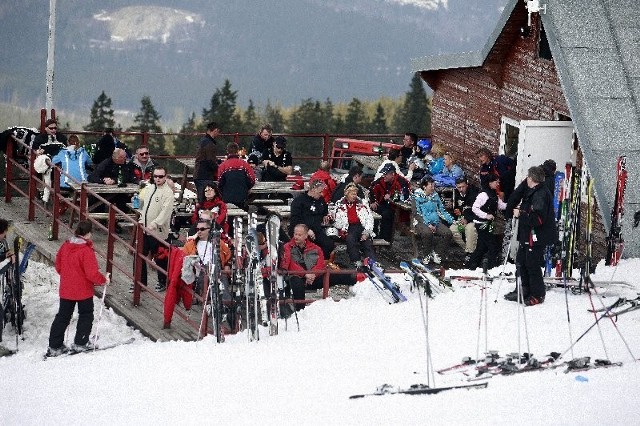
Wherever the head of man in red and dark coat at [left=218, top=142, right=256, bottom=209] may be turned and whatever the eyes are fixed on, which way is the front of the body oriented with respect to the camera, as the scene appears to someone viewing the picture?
away from the camera

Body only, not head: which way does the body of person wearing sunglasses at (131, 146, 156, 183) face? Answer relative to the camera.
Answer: toward the camera

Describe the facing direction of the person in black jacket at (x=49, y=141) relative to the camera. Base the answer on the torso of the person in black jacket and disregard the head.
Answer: toward the camera

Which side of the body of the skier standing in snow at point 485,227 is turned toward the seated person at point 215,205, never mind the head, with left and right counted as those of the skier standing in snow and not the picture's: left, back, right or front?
right

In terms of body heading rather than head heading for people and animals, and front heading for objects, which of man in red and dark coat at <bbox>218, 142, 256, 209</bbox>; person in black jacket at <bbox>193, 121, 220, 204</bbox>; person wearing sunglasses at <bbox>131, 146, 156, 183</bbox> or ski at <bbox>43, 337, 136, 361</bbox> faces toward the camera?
the person wearing sunglasses

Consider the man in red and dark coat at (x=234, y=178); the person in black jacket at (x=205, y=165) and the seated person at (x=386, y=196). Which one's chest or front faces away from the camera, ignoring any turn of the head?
the man in red and dark coat

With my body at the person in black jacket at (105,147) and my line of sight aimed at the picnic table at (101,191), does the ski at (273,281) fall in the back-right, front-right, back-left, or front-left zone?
front-left

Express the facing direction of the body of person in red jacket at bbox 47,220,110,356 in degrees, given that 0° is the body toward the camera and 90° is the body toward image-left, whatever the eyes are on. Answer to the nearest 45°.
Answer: approximately 225°

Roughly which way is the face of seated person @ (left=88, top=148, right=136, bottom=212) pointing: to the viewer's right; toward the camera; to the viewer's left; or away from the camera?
toward the camera

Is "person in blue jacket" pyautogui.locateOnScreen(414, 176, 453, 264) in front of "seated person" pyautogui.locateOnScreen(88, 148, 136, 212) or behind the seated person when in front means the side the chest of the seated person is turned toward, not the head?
in front

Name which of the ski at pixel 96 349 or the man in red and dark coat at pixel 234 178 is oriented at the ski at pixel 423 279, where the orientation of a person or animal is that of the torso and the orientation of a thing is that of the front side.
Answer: the ski at pixel 96 349

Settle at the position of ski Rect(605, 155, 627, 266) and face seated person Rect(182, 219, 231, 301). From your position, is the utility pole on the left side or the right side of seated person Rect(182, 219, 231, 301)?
right

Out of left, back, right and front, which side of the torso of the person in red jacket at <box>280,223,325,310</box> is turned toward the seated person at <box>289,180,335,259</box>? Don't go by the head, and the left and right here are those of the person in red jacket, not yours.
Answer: back
